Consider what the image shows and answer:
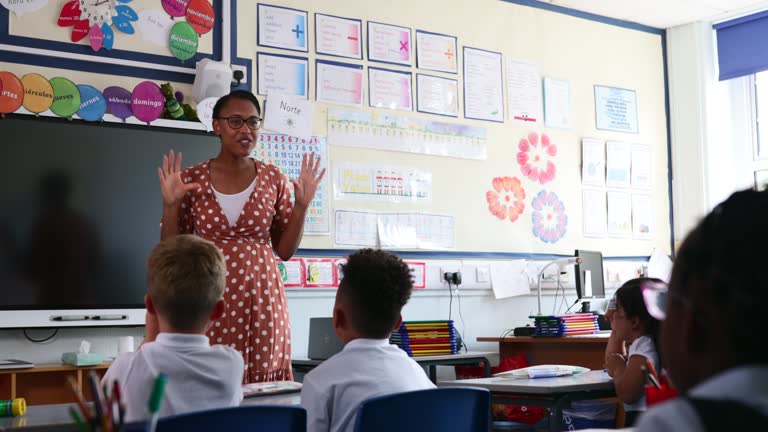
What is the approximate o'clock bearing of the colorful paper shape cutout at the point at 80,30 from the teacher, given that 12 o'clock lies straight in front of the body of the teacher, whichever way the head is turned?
The colorful paper shape cutout is roughly at 5 o'clock from the teacher.

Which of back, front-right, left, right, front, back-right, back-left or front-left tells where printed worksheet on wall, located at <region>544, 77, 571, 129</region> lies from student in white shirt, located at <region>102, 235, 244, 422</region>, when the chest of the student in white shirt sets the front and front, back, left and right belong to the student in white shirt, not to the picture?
front-right

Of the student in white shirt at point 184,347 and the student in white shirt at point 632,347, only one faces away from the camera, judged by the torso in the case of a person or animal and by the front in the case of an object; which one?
the student in white shirt at point 184,347

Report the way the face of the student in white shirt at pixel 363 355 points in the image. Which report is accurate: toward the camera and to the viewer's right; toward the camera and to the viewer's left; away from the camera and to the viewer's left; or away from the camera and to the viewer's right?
away from the camera and to the viewer's left

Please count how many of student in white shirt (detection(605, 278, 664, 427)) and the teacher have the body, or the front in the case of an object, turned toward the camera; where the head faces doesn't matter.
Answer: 1

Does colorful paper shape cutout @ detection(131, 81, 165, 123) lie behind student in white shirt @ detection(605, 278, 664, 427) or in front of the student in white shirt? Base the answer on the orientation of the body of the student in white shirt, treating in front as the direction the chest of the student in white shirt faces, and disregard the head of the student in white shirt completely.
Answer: in front

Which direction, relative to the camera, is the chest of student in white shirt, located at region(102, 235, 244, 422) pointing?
away from the camera

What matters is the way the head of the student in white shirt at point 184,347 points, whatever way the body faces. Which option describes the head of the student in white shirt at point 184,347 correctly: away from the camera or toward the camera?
away from the camera

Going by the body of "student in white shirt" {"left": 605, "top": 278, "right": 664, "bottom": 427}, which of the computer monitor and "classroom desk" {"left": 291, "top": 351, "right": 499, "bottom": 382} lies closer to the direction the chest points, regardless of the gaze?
the classroom desk

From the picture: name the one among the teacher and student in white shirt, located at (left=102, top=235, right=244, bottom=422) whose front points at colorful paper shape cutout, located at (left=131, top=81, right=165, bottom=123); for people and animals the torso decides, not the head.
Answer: the student in white shirt

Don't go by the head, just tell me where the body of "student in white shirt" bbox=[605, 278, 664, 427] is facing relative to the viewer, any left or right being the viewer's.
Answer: facing to the left of the viewer

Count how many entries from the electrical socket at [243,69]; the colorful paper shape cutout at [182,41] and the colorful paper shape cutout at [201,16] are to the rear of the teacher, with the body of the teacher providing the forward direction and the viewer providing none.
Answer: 3

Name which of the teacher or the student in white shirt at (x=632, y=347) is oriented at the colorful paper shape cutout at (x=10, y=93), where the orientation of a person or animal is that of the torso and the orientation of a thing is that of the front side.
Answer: the student in white shirt

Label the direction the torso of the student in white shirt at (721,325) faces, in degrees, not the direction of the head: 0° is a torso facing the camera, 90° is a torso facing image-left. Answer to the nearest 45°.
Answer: approximately 135°
